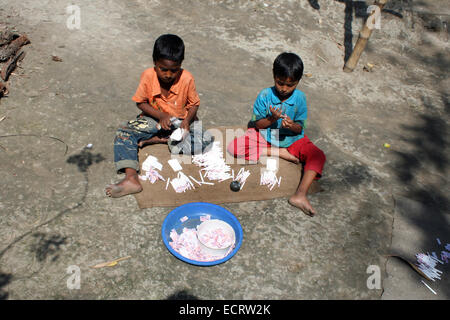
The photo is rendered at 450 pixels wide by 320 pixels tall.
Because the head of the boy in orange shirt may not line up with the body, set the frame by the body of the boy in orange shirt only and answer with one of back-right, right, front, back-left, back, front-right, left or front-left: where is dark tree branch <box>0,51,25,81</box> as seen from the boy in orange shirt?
back-right

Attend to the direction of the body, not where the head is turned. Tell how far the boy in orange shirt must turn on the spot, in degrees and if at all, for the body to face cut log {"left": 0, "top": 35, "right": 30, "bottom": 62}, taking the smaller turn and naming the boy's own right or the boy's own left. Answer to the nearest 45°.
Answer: approximately 135° to the boy's own right

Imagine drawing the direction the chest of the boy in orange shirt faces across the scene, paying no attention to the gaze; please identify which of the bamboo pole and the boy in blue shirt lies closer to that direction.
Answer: the boy in blue shirt

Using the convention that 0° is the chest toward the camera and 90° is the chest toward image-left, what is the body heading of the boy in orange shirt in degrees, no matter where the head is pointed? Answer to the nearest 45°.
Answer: approximately 0°

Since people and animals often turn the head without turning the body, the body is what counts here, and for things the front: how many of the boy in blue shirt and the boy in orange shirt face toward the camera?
2

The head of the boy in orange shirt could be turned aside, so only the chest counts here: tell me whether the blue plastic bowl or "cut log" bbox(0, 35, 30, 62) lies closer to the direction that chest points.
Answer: the blue plastic bowl

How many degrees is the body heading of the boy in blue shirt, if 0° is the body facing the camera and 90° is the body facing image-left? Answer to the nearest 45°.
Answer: approximately 0°

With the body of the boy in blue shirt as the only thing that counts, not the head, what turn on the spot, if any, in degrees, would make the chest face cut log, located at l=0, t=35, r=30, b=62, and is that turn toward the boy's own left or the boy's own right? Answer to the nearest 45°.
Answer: approximately 90° to the boy's own right

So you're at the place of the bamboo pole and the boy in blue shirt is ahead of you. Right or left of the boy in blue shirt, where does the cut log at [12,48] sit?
right

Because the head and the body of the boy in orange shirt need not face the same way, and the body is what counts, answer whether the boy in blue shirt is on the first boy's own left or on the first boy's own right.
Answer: on the first boy's own left

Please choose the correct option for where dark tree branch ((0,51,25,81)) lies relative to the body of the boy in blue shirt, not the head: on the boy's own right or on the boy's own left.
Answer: on the boy's own right
